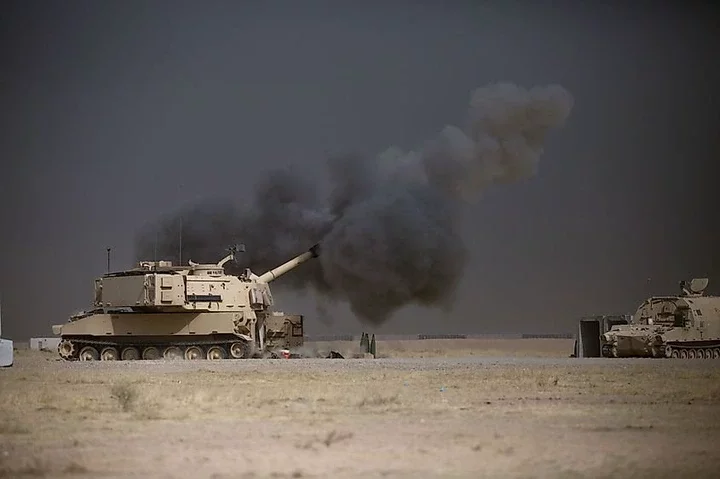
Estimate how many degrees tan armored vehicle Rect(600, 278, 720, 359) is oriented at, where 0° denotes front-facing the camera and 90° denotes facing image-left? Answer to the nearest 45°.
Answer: approximately 45°

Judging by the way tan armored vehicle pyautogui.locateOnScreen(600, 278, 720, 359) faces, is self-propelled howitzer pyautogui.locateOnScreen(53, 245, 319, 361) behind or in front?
in front
